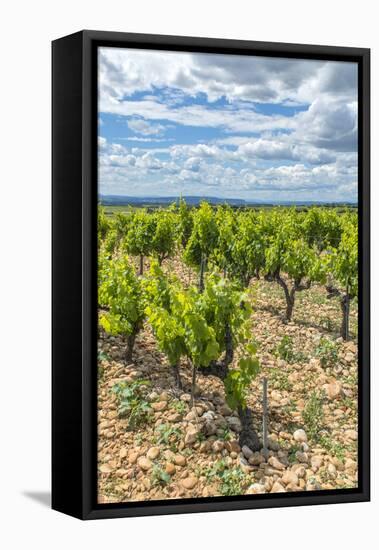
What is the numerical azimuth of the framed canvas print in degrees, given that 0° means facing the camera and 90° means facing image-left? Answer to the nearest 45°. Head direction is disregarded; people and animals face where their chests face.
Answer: approximately 315°
